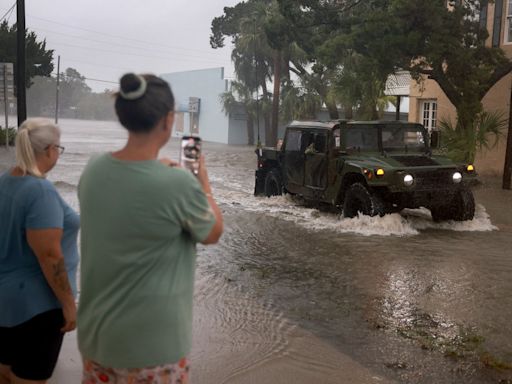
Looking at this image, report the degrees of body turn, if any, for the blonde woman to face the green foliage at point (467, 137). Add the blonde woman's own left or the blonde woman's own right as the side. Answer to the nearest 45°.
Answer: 0° — they already face it

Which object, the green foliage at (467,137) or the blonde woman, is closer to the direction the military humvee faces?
the blonde woman

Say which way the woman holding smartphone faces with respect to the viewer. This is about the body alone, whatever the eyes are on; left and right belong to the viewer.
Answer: facing away from the viewer and to the right of the viewer

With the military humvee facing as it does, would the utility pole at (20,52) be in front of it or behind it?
behind

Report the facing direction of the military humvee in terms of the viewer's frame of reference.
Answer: facing the viewer and to the right of the viewer

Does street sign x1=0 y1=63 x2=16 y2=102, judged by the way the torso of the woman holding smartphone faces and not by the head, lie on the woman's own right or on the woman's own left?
on the woman's own left

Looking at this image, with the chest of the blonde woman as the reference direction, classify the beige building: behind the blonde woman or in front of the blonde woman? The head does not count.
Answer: in front

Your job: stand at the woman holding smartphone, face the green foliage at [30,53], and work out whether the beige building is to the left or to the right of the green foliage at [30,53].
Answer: right

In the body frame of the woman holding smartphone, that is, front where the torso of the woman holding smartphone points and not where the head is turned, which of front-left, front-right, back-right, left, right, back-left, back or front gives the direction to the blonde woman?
left

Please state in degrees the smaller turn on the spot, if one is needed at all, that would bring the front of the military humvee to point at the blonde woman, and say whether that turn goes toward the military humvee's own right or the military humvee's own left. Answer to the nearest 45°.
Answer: approximately 45° to the military humvee's own right

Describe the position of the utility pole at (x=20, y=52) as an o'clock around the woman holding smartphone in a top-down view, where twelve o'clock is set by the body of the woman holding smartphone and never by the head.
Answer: The utility pole is roughly at 10 o'clock from the woman holding smartphone.

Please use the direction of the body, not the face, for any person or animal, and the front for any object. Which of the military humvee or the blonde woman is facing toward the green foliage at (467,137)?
the blonde woman

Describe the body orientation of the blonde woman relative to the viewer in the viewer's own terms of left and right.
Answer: facing away from the viewer and to the right of the viewer
